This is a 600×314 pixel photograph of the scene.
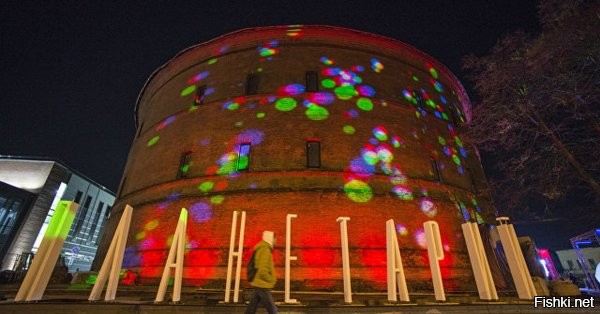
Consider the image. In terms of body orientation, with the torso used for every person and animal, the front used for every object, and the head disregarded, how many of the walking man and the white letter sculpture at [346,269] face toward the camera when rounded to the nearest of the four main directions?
1

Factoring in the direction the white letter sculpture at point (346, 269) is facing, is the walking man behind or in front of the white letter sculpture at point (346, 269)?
in front

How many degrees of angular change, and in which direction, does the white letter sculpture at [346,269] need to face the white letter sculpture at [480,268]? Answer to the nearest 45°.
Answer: approximately 90° to its left

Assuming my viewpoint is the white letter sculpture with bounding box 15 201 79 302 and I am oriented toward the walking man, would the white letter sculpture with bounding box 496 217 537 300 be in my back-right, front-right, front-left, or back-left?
front-left

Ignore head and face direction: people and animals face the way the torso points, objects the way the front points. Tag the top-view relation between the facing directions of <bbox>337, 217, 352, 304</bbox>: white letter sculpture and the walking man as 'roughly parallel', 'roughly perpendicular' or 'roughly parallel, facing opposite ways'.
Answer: roughly perpendicular

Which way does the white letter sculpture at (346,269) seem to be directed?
toward the camera

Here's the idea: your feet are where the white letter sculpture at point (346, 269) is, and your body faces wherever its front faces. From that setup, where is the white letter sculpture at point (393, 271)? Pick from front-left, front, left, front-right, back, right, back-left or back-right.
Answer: left

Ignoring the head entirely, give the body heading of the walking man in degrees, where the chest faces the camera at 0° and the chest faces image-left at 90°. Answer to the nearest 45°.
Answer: approximately 270°

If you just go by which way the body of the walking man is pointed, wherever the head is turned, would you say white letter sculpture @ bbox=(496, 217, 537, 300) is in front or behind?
in front

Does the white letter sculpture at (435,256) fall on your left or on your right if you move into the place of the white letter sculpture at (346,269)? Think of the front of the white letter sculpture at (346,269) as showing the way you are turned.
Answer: on your left
